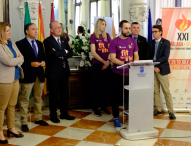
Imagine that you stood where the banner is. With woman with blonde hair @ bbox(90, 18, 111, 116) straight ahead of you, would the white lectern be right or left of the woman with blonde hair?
left

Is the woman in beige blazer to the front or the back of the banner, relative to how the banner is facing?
to the front

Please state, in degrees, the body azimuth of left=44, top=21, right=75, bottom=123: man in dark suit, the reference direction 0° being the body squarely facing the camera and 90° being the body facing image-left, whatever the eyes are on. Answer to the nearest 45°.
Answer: approximately 315°

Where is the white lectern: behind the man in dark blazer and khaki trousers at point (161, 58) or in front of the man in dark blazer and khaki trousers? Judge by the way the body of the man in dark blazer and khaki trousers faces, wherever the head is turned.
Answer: in front

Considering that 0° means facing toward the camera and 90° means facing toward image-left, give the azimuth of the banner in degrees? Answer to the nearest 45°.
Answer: approximately 0°
